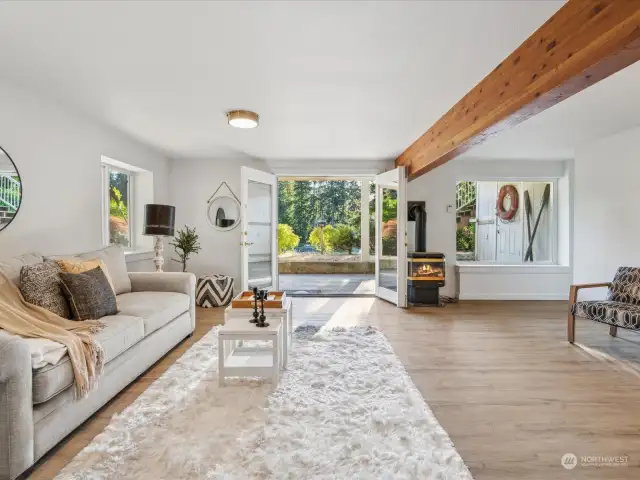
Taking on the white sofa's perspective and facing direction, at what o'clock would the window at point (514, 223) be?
The window is roughly at 10 o'clock from the white sofa.

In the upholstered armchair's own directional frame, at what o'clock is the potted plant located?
The potted plant is roughly at 1 o'clock from the upholstered armchair.

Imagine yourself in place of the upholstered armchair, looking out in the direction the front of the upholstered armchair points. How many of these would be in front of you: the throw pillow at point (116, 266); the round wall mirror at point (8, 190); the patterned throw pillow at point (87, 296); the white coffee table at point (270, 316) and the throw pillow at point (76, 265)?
5

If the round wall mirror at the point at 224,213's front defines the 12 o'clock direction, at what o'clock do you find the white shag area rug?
The white shag area rug is roughly at 12 o'clock from the round wall mirror.

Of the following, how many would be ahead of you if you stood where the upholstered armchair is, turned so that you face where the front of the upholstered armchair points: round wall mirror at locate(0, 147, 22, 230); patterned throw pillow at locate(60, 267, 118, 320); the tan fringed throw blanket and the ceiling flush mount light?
4

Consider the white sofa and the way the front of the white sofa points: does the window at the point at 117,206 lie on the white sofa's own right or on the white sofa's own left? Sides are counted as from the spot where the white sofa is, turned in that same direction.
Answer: on the white sofa's own left

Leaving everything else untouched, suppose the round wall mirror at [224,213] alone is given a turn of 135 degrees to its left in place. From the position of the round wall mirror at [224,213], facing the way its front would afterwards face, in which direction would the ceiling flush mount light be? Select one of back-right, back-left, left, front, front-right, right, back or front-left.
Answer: back-right

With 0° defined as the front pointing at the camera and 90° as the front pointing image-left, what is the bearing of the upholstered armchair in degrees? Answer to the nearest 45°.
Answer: approximately 45°

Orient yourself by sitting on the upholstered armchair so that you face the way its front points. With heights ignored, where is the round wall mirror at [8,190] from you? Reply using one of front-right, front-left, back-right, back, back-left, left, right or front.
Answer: front

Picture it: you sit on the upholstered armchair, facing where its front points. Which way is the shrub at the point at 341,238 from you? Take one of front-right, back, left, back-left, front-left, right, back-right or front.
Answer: right

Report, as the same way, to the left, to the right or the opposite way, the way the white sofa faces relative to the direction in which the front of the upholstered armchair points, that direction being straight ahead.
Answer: the opposite way

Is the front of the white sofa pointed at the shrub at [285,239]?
no

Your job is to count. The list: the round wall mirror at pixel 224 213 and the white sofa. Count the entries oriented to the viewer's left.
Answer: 0

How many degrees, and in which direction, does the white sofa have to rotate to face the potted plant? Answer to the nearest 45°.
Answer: approximately 135° to its left

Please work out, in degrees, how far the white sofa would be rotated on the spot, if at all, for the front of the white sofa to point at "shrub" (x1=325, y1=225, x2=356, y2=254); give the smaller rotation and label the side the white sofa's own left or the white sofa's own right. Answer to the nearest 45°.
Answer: approximately 90° to the white sofa's own left

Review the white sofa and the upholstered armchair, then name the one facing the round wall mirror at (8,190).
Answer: the upholstered armchair

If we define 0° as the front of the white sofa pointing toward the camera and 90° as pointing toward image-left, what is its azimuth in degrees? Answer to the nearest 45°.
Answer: approximately 315°

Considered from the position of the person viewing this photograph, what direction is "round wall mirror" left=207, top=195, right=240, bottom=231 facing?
facing the viewer

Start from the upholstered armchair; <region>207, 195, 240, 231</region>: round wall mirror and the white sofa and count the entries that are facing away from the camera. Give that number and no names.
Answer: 0

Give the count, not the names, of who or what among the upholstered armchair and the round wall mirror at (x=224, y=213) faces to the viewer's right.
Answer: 0

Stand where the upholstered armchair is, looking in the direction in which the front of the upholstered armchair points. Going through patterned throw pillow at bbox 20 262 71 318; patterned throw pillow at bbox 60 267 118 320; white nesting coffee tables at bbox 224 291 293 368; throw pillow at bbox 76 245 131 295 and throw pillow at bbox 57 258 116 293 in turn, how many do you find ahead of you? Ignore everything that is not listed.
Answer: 5

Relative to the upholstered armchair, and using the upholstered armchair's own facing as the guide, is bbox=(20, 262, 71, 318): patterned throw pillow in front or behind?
in front

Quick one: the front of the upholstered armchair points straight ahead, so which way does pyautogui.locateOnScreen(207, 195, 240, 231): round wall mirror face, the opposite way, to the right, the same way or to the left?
to the left

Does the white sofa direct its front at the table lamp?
no

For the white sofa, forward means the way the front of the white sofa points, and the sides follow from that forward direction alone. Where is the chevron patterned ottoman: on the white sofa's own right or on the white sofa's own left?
on the white sofa's own left
